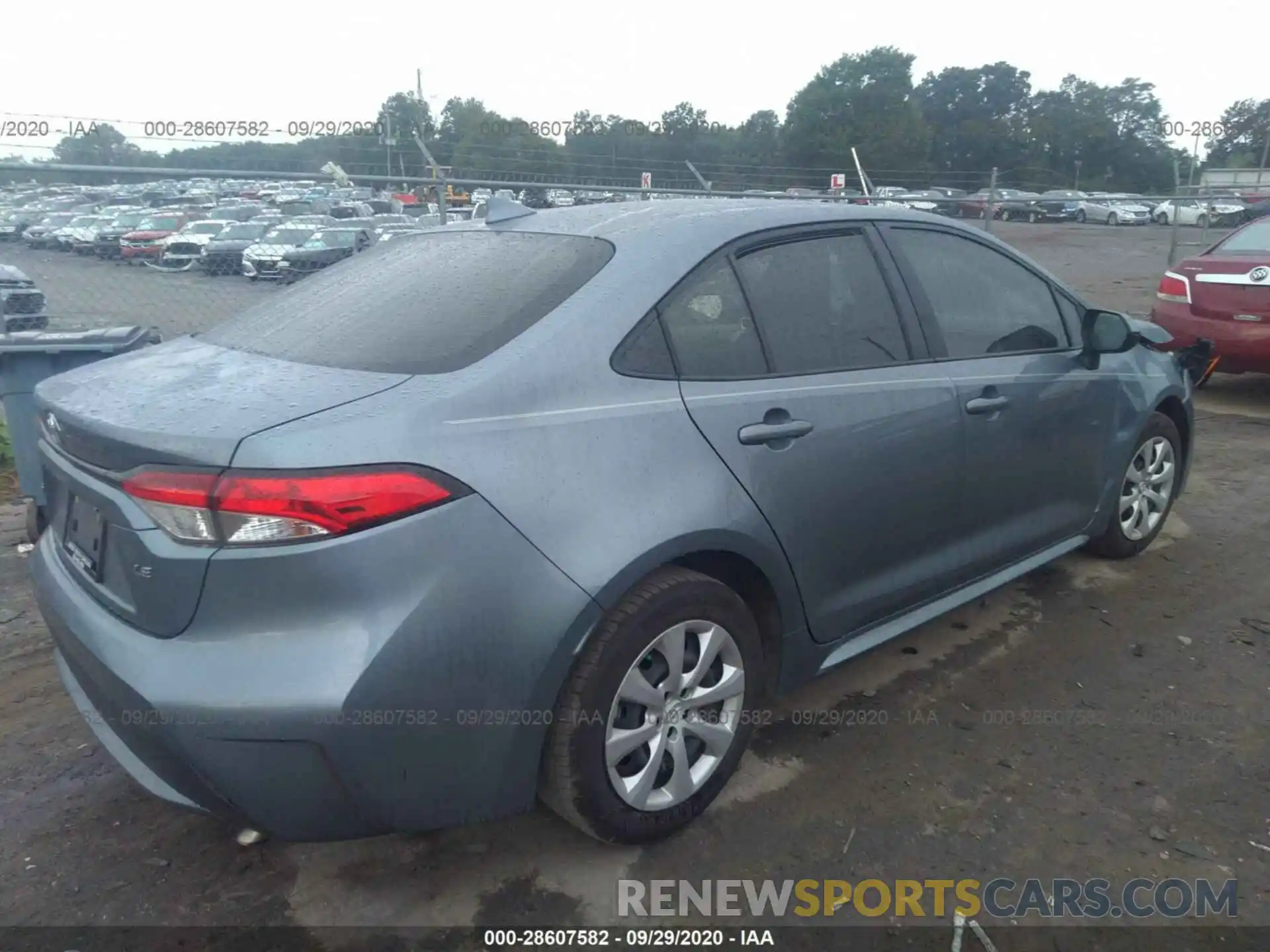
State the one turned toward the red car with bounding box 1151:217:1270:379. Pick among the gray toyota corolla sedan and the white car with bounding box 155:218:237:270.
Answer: the gray toyota corolla sedan

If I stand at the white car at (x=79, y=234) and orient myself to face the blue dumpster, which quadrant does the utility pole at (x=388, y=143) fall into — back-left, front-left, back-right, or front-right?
back-left

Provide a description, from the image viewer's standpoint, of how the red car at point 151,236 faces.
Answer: facing the viewer and to the left of the viewer

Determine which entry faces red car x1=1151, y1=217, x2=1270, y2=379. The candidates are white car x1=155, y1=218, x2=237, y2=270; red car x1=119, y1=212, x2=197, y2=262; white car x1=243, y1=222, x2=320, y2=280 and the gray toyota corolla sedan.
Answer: the gray toyota corolla sedan

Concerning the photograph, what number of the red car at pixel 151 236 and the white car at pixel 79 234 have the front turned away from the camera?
0

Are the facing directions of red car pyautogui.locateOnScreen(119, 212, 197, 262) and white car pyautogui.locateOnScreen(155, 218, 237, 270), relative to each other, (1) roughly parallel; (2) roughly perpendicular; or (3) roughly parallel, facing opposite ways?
roughly parallel

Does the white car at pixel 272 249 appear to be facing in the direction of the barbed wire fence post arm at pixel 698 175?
no

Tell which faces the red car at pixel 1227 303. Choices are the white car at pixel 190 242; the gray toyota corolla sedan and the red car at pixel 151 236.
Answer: the gray toyota corolla sedan

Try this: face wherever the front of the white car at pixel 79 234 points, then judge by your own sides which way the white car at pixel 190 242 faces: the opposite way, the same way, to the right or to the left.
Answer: the same way

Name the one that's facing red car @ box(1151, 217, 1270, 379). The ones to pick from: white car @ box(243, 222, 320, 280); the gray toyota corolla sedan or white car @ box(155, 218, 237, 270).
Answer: the gray toyota corolla sedan

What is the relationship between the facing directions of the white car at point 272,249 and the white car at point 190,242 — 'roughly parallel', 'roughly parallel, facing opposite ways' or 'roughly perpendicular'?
roughly parallel

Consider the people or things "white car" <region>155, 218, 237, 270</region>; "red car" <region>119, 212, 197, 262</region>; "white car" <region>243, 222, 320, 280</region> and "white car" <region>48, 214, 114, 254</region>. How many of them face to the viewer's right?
0

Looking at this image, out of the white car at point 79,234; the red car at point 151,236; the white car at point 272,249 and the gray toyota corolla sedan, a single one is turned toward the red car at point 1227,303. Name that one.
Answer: the gray toyota corolla sedan

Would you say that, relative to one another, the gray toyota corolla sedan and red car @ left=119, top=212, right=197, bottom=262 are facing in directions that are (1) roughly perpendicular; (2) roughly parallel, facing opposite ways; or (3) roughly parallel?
roughly parallel, facing opposite ways

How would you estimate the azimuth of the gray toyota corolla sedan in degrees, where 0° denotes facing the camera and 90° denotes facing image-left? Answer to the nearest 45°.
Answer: approximately 225°
